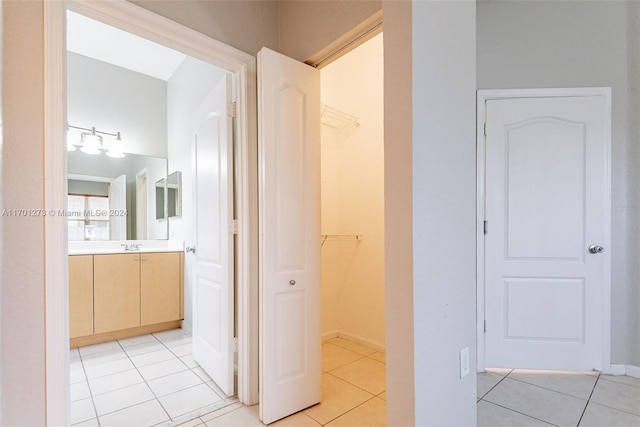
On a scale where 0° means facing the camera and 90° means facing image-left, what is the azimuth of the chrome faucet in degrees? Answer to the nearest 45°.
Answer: approximately 0°

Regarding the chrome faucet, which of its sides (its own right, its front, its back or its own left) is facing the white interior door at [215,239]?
front

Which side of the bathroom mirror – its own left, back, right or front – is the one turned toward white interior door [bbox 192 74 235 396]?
front
